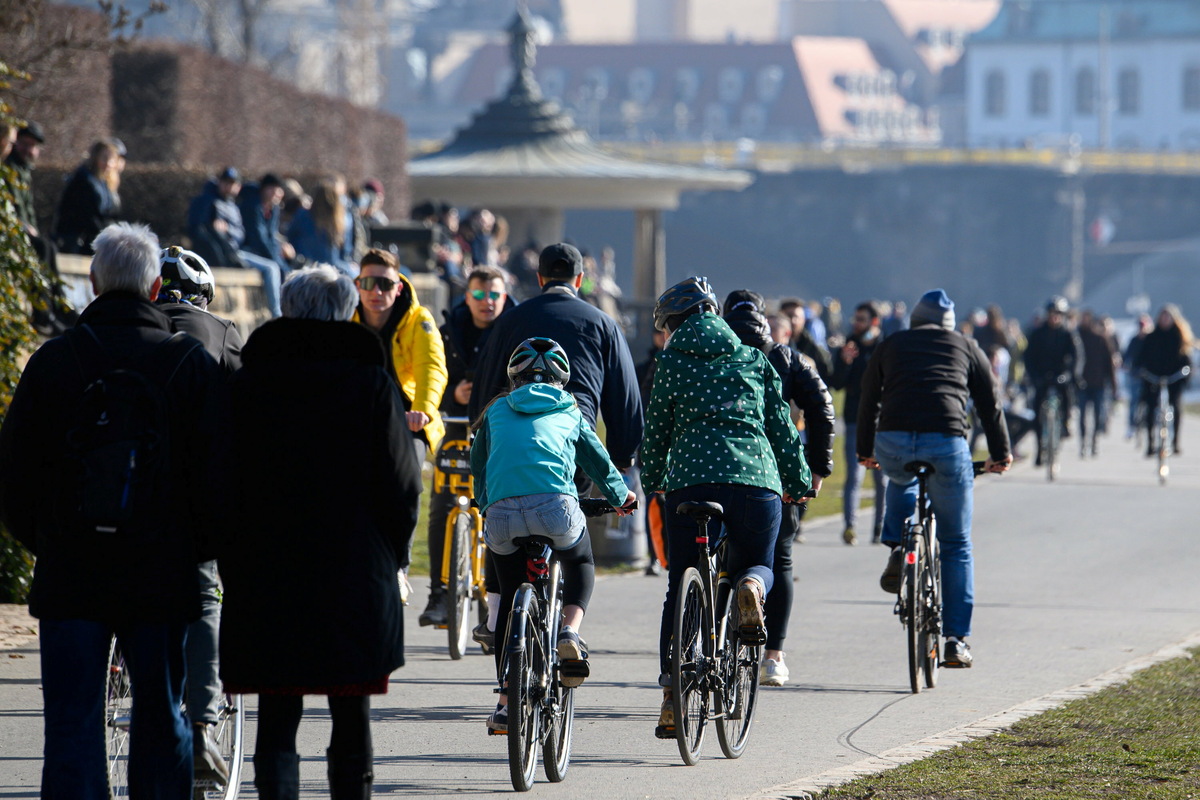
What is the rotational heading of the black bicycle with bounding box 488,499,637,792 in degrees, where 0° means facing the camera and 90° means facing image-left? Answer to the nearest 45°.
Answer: approximately 180°

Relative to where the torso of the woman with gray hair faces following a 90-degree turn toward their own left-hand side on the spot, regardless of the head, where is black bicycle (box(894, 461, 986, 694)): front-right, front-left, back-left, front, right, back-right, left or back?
back-right

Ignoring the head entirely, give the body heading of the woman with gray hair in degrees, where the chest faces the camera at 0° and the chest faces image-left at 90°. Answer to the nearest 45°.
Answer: approximately 180°

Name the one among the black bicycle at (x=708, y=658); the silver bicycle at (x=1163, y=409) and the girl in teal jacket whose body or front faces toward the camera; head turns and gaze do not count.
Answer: the silver bicycle at (x=1163, y=409)

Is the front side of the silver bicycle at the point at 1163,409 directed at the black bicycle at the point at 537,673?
yes

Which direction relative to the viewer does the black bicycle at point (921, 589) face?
away from the camera

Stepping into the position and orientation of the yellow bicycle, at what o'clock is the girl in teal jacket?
The girl in teal jacket is roughly at 12 o'clock from the yellow bicycle.

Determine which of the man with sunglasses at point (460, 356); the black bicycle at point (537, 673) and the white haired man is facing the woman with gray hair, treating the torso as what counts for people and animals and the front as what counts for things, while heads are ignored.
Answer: the man with sunglasses

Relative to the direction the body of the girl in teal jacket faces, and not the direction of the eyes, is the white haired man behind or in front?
behind

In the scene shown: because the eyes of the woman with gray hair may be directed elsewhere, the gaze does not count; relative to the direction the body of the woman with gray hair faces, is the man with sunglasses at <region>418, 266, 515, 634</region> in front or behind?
in front

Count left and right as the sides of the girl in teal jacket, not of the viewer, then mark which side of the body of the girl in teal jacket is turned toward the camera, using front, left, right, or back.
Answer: back

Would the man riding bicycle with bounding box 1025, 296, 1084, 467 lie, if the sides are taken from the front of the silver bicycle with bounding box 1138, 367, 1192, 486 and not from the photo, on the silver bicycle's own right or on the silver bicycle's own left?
on the silver bicycle's own right

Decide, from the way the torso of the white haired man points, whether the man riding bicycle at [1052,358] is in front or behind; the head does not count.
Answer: in front

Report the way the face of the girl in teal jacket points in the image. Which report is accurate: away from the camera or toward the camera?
away from the camera

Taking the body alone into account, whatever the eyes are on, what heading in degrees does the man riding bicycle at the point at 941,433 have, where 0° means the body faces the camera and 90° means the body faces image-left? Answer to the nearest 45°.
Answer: approximately 180°
